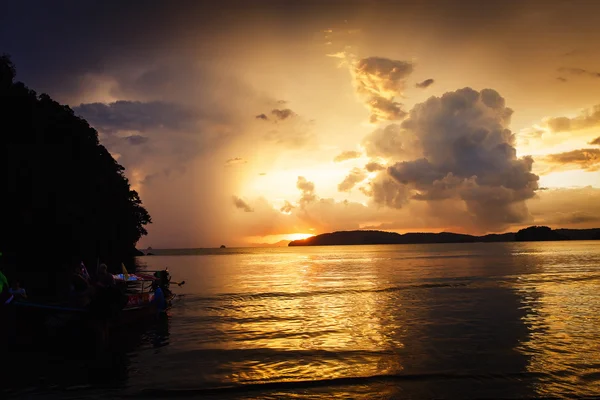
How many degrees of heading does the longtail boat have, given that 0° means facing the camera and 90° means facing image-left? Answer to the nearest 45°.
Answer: approximately 45°
